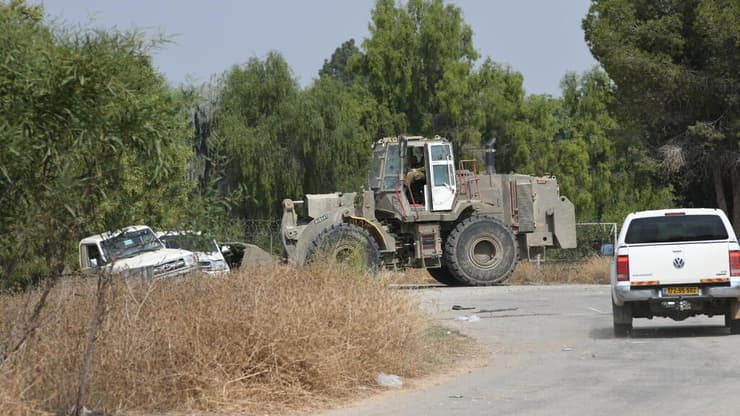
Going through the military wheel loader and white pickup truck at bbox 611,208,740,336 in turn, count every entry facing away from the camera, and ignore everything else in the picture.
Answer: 1

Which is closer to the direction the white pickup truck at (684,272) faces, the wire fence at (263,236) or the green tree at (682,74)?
the green tree

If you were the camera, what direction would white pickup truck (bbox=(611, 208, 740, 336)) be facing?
facing away from the viewer

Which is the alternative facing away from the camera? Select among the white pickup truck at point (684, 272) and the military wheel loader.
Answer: the white pickup truck

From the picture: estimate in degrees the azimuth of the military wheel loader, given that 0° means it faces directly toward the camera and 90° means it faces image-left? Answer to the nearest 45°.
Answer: approximately 90°

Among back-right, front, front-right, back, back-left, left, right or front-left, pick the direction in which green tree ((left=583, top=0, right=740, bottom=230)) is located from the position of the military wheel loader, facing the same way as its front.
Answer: back-right

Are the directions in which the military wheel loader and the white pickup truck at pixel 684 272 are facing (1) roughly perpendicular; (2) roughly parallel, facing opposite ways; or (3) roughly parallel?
roughly perpendicular

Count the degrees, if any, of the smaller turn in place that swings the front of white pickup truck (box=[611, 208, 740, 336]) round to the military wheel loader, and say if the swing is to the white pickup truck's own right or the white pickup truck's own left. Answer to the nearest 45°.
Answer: approximately 45° to the white pickup truck's own left

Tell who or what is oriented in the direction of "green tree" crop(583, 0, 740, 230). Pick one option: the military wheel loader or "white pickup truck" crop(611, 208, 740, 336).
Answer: the white pickup truck
